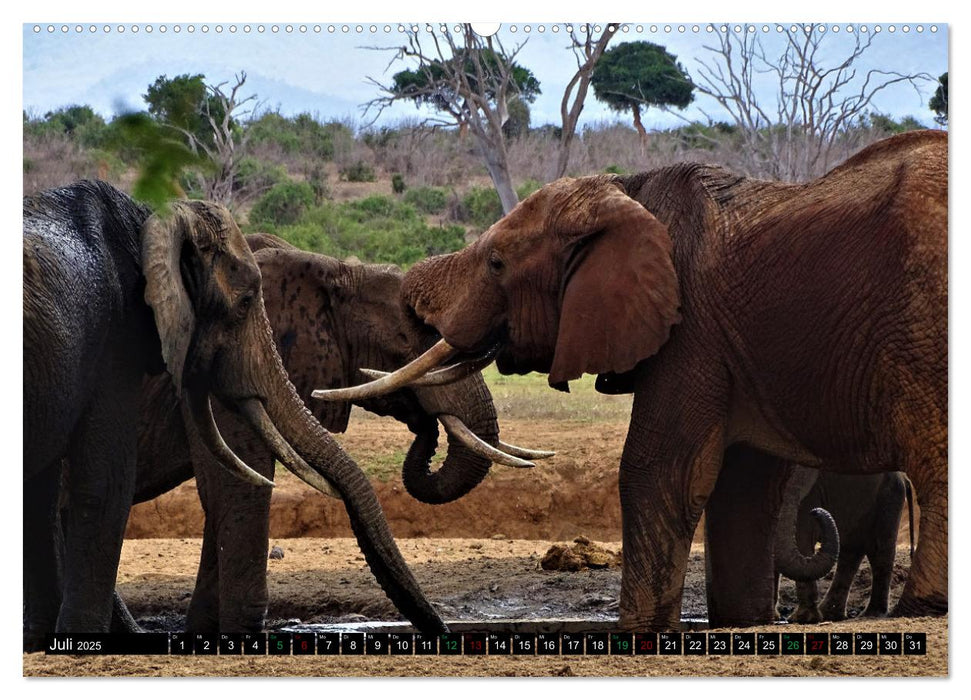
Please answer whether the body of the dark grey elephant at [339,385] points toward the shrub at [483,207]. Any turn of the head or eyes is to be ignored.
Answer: no

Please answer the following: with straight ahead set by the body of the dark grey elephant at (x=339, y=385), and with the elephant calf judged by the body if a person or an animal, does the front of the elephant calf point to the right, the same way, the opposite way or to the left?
the opposite way

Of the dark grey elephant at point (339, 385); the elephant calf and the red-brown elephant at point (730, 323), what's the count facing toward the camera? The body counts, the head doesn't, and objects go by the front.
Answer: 0

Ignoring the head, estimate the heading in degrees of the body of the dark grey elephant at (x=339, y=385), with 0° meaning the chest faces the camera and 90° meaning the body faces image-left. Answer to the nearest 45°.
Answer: approximately 270°

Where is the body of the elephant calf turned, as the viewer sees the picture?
to the viewer's left

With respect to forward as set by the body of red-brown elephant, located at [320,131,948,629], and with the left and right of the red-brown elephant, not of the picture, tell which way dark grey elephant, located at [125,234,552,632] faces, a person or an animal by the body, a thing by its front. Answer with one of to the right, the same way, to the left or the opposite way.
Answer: the opposite way

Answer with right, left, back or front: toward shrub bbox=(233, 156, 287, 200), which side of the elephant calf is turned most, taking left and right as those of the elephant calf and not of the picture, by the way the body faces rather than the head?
right

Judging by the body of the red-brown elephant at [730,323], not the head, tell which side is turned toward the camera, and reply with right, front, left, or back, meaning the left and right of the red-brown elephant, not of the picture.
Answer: left

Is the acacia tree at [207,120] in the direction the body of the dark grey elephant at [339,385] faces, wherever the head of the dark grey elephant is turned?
no

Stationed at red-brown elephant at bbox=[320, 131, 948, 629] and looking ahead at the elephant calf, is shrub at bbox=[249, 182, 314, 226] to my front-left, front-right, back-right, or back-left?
front-left
